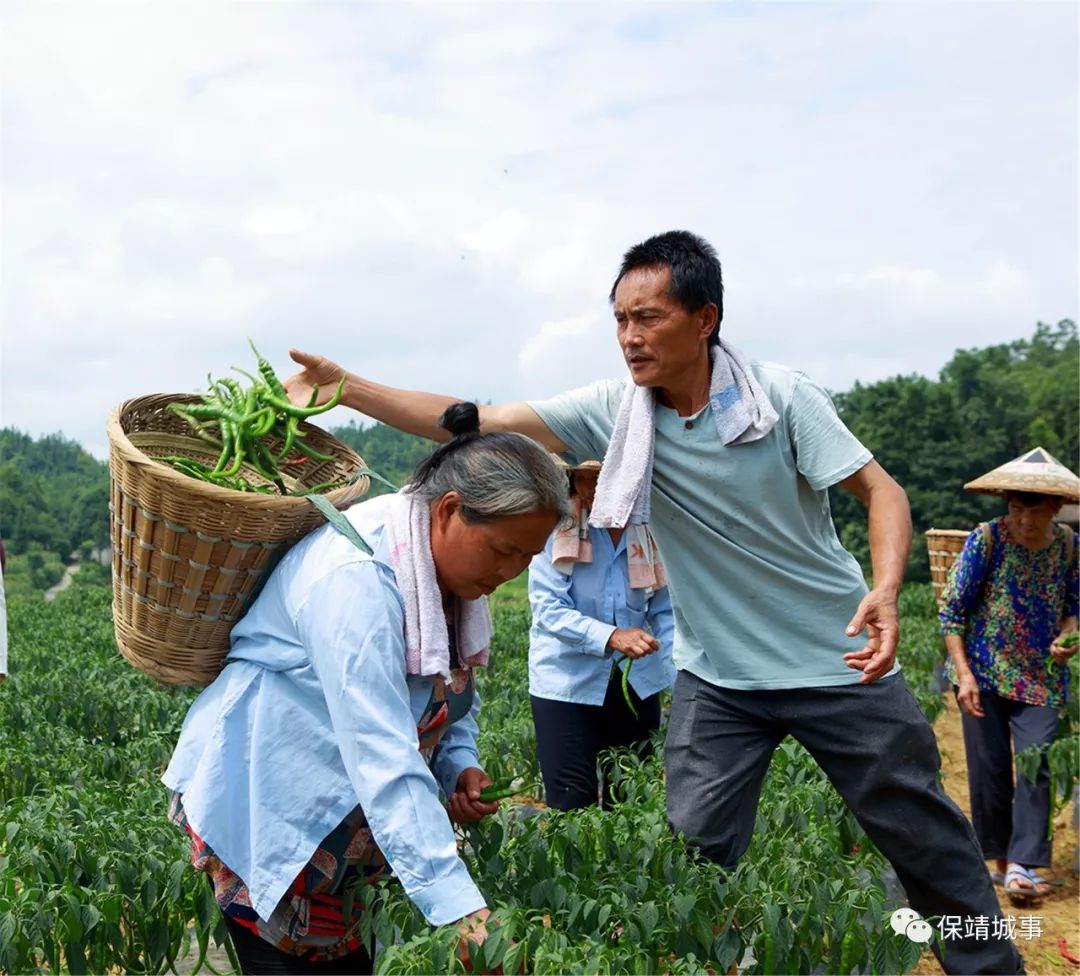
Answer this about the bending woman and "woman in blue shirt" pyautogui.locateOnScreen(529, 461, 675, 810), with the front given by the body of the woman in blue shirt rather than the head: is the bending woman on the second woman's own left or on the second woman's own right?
on the second woman's own right

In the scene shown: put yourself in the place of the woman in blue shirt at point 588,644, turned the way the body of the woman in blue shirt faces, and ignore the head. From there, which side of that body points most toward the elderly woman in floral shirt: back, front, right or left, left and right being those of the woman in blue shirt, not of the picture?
left

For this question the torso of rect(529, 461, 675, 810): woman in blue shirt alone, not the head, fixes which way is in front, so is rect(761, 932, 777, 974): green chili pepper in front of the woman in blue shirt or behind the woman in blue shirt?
in front

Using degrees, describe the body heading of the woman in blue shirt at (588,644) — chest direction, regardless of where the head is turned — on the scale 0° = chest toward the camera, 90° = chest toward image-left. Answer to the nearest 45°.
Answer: approximately 315°

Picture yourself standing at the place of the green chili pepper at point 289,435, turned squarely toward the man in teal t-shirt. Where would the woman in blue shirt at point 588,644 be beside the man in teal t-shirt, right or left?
left

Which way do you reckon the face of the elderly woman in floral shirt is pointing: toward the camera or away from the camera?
toward the camera

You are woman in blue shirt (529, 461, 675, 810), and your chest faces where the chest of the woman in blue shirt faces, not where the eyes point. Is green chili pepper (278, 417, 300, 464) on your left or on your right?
on your right

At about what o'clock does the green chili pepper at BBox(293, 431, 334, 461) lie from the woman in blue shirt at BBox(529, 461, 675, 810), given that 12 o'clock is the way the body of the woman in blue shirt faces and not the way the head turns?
The green chili pepper is roughly at 2 o'clock from the woman in blue shirt.

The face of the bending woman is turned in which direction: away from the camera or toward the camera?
toward the camera
